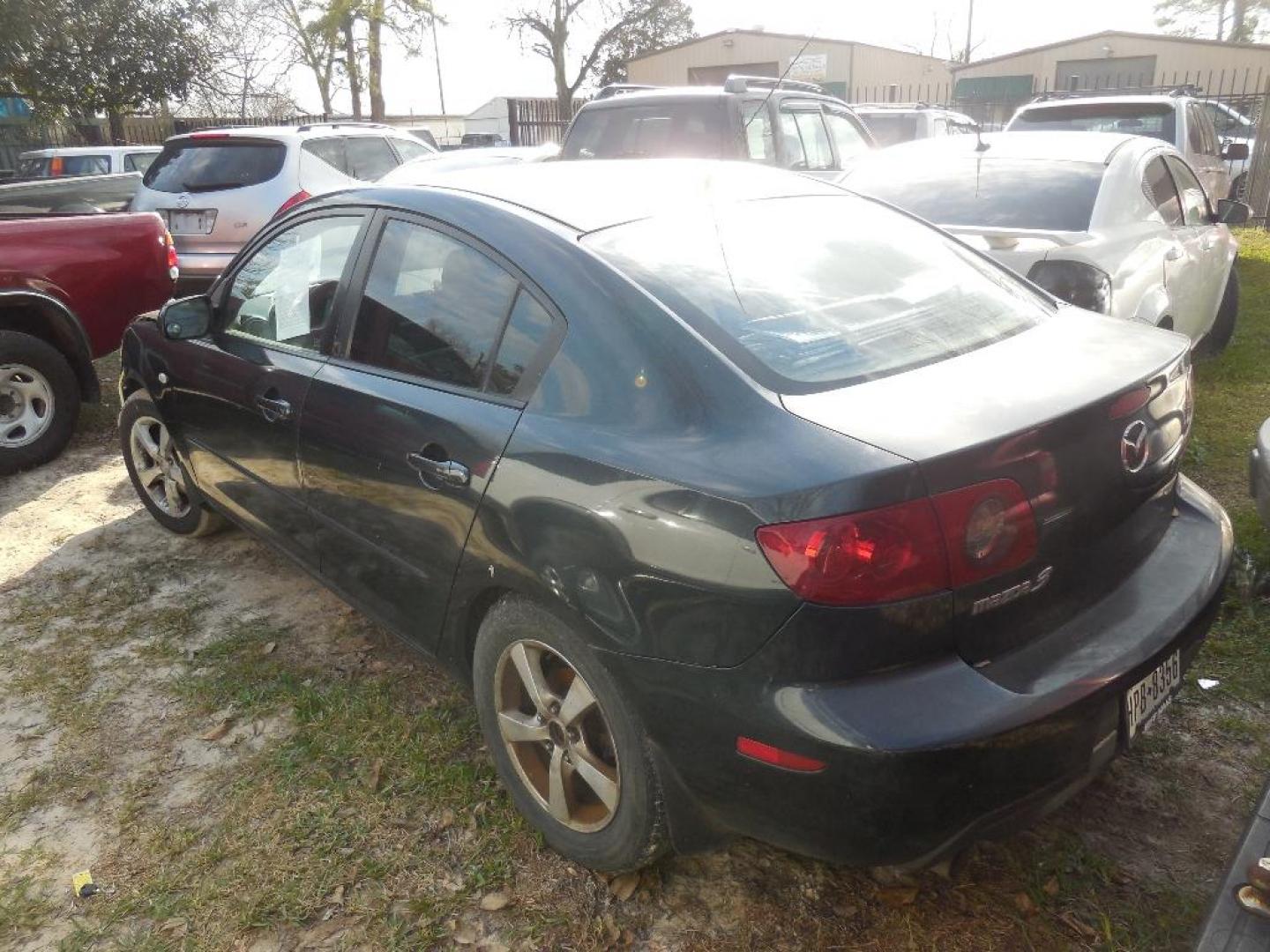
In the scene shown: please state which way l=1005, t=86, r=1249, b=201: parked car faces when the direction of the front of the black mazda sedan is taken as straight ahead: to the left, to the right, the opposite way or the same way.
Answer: to the right

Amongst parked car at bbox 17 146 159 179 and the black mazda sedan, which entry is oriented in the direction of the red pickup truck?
the black mazda sedan

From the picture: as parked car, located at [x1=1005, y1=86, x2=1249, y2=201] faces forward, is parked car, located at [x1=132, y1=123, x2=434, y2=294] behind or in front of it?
behind

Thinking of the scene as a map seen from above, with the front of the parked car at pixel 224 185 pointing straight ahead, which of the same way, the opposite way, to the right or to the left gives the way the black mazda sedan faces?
to the left

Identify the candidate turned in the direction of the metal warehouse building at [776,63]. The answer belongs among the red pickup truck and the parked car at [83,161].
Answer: the parked car

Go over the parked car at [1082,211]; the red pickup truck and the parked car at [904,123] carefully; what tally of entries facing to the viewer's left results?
1

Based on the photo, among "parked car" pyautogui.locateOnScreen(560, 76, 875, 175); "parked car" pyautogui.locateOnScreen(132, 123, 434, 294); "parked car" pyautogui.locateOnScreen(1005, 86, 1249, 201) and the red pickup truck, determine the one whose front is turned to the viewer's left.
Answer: the red pickup truck

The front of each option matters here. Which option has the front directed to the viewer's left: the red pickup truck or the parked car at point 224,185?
the red pickup truck

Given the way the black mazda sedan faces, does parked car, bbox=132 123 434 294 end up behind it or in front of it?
in front

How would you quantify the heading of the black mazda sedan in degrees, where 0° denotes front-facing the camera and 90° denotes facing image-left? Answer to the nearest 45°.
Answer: approximately 135°

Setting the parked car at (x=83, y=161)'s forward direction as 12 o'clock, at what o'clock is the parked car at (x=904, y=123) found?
the parked car at (x=904, y=123) is roughly at 2 o'clock from the parked car at (x=83, y=161).

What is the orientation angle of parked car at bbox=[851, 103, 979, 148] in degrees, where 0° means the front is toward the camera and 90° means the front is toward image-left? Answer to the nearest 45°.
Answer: approximately 225°

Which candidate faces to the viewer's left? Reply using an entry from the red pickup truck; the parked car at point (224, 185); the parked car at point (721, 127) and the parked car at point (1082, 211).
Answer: the red pickup truck

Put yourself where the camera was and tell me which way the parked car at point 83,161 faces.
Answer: facing away from the viewer and to the right of the viewer

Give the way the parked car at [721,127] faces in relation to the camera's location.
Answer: facing away from the viewer and to the right of the viewer

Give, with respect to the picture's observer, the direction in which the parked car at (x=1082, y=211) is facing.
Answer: facing away from the viewer and to the right of the viewer

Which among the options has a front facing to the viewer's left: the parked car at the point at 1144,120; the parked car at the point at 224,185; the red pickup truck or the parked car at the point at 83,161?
the red pickup truck
